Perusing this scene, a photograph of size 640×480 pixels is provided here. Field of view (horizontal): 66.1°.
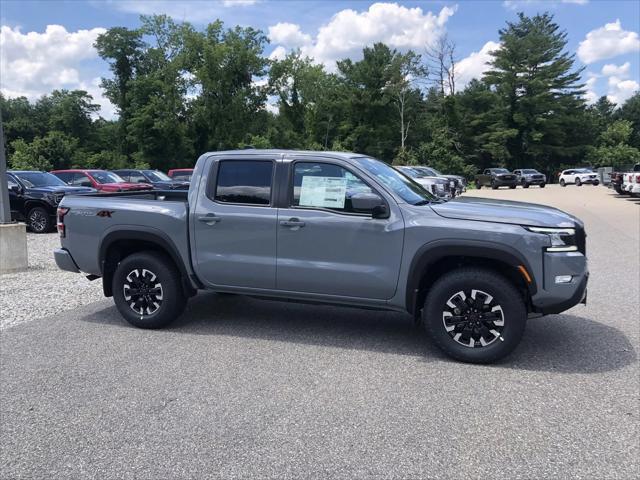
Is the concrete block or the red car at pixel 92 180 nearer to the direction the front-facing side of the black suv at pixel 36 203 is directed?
the concrete block

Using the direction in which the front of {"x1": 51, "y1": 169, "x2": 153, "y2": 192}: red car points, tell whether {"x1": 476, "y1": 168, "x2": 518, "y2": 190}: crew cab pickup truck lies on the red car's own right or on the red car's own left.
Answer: on the red car's own left

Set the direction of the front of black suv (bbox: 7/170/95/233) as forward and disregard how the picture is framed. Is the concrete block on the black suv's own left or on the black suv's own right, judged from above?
on the black suv's own right

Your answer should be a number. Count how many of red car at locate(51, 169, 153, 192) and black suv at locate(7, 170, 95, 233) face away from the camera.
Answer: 0

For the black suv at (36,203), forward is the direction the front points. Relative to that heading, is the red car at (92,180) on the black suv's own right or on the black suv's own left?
on the black suv's own left

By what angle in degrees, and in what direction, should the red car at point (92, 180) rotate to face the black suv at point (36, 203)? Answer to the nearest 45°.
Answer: approximately 90° to its right

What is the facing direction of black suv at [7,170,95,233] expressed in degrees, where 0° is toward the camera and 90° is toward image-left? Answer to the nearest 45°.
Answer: approximately 315°

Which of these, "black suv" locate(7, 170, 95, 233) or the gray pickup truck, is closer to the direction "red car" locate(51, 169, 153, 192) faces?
the gray pickup truck
